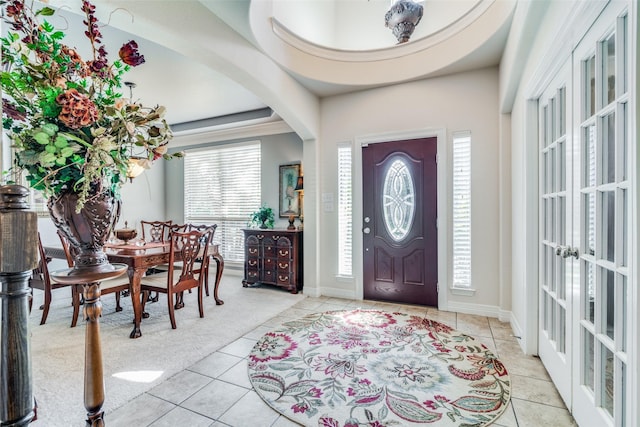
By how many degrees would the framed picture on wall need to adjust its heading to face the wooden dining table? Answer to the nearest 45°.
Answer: approximately 45° to its right

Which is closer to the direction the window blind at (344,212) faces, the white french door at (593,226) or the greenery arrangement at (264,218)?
the white french door

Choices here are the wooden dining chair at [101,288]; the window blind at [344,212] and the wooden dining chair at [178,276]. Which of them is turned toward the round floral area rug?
the window blind

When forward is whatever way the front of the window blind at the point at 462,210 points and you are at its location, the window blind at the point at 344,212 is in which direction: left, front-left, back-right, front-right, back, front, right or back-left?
right

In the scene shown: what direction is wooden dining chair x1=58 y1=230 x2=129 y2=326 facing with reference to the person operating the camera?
facing away from the viewer and to the right of the viewer

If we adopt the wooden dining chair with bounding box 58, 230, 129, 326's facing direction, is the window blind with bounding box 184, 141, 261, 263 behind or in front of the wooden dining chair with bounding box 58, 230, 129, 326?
in front

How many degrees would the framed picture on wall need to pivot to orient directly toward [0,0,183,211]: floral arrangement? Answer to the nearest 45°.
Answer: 0° — it already faces it

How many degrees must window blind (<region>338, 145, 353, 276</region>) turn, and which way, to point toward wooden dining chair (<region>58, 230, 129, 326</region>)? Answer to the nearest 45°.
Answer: approximately 45° to its right

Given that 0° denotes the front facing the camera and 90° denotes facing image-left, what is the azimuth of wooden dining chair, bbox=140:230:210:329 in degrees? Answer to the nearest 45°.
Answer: approximately 135°

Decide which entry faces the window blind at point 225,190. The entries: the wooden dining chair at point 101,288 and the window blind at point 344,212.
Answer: the wooden dining chair

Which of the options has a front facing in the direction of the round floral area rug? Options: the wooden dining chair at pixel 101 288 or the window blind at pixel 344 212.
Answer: the window blind

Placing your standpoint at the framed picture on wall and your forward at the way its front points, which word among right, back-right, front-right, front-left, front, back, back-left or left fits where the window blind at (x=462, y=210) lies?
front-left
